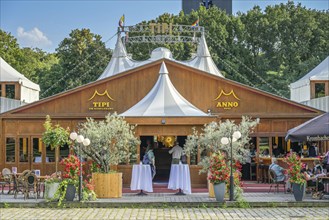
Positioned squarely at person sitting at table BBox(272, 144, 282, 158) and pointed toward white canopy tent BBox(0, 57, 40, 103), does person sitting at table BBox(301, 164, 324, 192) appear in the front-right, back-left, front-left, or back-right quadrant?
back-left
